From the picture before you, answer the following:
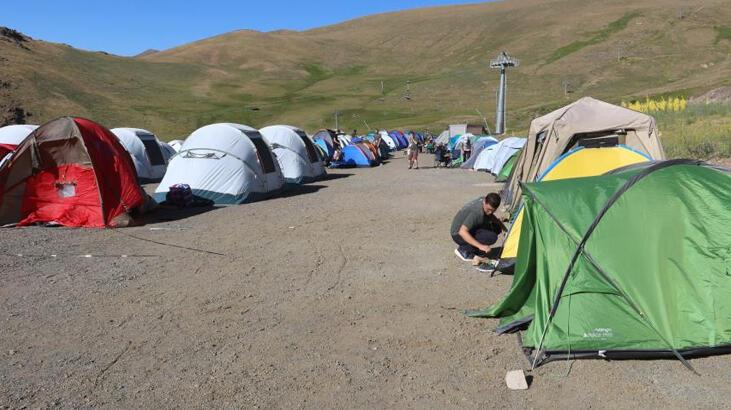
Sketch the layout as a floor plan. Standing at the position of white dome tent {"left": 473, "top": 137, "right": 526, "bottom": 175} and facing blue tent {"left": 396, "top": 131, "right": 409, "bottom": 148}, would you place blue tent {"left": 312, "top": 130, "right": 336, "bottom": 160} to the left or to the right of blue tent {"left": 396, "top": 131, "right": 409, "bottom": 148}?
left

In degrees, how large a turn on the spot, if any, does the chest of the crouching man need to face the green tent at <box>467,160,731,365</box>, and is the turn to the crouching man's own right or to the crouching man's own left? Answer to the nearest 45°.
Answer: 0° — they already face it

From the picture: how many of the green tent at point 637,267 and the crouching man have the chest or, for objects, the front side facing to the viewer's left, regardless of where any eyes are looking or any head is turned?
1

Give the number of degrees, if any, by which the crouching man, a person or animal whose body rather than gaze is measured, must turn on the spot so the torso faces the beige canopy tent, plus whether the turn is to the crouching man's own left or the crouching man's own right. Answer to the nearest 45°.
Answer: approximately 90° to the crouching man's own left

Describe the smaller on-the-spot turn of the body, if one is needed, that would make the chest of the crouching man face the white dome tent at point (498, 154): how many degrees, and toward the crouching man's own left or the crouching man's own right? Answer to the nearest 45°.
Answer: approximately 135° to the crouching man's own left

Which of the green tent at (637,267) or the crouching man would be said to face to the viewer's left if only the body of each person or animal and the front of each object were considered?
the green tent

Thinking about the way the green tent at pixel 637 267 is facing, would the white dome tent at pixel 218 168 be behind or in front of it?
in front

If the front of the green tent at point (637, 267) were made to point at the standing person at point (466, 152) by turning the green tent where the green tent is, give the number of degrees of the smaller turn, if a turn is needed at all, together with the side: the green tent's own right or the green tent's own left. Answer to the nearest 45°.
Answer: approximately 90° to the green tent's own right

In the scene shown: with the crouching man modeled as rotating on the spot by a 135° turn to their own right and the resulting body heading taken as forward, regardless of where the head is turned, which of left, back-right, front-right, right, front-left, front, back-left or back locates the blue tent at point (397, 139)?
right

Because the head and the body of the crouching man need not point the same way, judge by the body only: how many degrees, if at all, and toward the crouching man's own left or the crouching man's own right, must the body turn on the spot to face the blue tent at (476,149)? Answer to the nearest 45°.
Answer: approximately 135° to the crouching man's own left

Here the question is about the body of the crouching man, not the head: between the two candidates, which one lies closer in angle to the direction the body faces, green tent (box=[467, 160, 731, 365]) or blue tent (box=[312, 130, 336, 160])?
the green tent

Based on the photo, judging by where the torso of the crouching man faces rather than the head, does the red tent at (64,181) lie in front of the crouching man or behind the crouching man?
behind

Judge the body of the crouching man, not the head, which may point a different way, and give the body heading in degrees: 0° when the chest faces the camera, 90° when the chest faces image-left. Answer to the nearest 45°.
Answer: approximately 315°

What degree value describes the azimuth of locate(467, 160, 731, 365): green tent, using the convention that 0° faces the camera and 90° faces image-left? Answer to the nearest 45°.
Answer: approximately 90°

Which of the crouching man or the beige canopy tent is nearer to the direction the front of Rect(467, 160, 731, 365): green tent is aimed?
the crouching man
